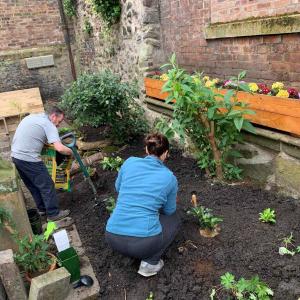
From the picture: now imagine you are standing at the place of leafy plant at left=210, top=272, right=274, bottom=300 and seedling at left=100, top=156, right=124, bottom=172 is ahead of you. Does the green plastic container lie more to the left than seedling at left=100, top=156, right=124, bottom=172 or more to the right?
left

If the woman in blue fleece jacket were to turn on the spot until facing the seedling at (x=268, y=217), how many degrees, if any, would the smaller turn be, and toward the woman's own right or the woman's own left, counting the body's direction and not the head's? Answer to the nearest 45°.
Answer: approximately 45° to the woman's own right

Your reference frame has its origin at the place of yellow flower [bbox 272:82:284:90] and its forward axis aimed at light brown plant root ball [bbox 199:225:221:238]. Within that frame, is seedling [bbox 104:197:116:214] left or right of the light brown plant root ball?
right

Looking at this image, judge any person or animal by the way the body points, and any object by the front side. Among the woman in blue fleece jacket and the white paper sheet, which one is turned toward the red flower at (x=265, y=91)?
the woman in blue fleece jacket

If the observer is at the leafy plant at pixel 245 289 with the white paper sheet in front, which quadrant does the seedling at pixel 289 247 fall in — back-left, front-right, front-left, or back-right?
back-right

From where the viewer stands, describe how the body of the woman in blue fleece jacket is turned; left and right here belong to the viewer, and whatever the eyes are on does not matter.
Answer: facing away from the viewer and to the right of the viewer
